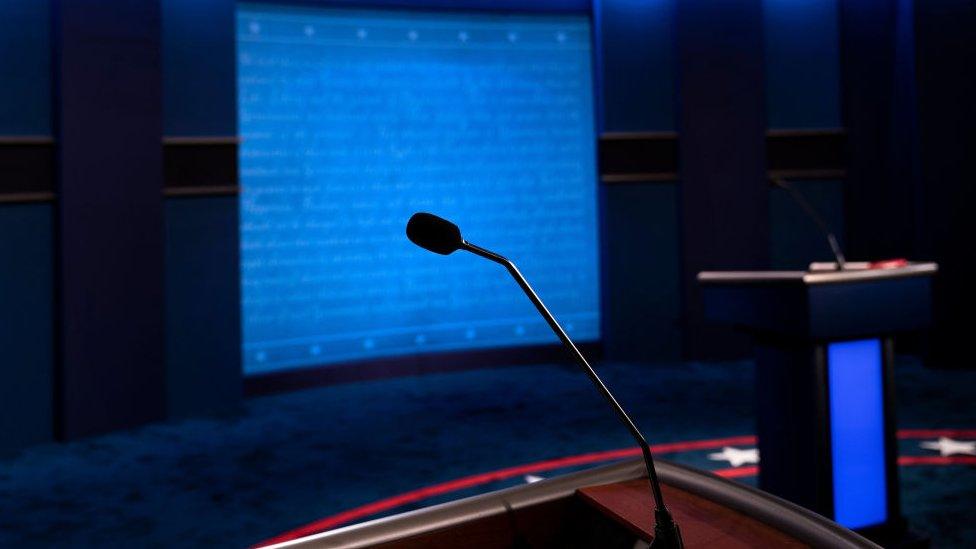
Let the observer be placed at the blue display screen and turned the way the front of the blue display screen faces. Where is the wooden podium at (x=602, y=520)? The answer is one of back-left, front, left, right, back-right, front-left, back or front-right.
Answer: front

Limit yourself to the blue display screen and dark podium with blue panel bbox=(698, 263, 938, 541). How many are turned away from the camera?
0

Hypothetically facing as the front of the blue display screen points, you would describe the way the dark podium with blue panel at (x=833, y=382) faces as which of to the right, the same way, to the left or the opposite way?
the same way

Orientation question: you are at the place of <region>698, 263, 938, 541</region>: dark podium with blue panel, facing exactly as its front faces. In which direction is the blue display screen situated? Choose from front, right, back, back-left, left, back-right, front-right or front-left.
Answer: back

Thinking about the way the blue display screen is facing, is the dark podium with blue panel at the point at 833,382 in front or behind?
in front

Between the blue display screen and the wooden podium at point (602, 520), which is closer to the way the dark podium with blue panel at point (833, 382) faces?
the wooden podium

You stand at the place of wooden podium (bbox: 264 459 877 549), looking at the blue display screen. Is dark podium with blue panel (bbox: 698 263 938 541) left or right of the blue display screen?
right

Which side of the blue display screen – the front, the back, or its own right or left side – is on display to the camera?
front

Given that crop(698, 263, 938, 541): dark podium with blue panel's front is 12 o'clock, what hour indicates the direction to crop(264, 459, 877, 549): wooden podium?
crop(264, 459, 877, 549): wooden podium is roughly at 2 o'clock from crop(698, 263, 938, 541): dark podium with blue panel.
